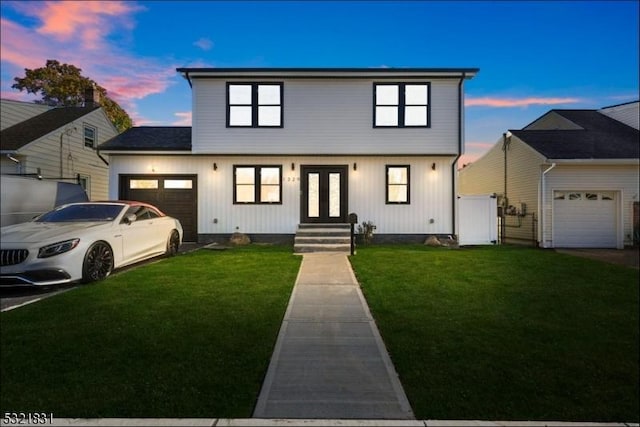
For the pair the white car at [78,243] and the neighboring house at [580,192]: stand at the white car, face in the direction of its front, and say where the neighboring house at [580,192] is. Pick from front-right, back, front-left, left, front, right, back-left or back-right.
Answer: back-left

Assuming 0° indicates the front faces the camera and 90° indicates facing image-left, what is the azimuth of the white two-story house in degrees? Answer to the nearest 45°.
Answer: approximately 0°

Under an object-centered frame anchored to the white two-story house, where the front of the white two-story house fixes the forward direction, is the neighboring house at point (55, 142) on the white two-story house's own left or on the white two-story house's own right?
on the white two-story house's own right

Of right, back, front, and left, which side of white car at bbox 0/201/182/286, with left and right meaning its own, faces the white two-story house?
back

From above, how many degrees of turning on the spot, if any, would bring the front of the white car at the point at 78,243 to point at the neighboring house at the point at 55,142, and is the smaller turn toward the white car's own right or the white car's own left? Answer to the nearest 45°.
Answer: approximately 135° to the white car's own right

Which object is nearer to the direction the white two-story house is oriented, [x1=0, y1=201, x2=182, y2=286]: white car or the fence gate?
the white car

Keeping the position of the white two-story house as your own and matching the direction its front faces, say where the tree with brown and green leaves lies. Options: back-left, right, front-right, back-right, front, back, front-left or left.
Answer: back-right

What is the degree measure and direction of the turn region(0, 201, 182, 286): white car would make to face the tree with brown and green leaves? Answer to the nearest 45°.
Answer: approximately 135° to its right

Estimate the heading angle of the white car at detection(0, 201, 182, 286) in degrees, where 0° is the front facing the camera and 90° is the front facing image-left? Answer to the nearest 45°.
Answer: approximately 45°

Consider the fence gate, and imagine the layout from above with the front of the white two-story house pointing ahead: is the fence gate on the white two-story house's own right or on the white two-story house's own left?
on the white two-story house's own left
